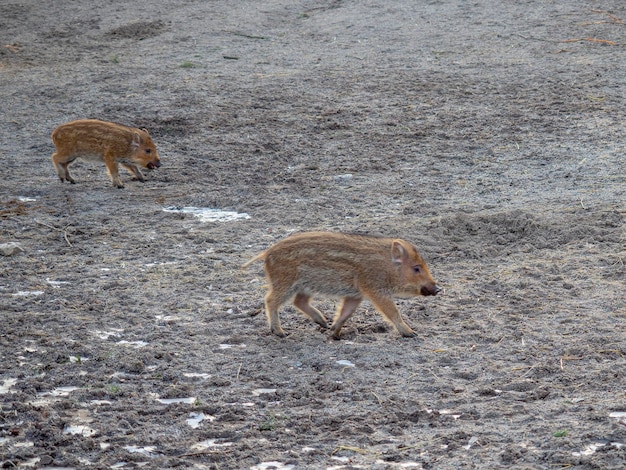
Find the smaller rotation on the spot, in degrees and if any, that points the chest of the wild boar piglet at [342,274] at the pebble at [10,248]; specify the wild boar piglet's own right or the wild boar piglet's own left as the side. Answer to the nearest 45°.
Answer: approximately 135° to the wild boar piglet's own left

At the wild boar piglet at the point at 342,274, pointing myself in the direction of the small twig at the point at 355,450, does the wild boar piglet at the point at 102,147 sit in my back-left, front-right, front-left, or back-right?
back-right

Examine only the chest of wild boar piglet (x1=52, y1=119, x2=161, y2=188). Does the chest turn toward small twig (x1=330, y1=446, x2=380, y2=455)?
no

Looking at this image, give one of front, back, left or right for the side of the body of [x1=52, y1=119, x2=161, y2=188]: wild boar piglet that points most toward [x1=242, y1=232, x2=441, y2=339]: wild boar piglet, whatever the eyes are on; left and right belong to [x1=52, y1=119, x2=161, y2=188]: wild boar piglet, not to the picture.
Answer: right

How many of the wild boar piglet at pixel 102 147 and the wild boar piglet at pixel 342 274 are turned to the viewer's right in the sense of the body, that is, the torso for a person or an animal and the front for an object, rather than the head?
2

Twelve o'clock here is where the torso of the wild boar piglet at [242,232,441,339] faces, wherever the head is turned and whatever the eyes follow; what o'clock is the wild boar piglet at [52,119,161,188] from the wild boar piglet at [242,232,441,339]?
the wild boar piglet at [52,119,161,188] is roughly at 8 o'clock from the wild boar piglet at [242,232,441,339].

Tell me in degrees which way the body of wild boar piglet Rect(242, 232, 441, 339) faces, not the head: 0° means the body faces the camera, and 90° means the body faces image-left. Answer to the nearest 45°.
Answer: approximately 270°

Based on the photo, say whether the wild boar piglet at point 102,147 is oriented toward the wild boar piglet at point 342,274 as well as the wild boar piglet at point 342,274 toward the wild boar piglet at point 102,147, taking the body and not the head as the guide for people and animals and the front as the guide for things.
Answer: no

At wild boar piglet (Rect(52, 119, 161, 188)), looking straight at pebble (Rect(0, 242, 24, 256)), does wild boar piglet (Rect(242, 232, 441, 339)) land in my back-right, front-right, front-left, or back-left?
front-left

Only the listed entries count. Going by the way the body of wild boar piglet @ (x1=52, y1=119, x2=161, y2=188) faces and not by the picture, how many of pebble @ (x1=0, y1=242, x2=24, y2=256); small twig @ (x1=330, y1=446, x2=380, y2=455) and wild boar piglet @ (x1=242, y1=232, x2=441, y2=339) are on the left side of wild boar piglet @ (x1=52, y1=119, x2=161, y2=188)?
0

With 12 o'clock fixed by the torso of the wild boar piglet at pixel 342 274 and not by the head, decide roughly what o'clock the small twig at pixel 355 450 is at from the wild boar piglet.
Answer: The small twig is roughly at 3 o'clock from the wild boar piglet.

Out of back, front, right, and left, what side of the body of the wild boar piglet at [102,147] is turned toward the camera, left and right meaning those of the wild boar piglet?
right

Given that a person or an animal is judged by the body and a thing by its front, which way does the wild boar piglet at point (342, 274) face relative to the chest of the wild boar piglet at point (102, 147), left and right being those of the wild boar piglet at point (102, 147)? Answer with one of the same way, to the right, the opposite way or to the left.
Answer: the same way
